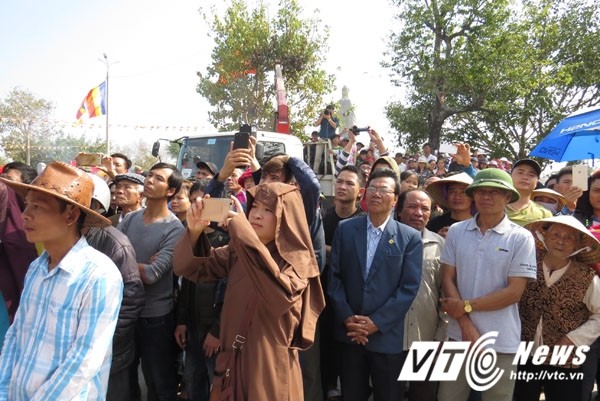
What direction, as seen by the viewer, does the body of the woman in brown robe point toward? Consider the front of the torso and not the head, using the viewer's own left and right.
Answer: facing the viewer and to the left of the viewer

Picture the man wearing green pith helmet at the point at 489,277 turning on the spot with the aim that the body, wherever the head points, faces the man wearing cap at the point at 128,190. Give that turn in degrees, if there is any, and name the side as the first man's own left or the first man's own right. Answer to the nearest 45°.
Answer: approximately 90° to the first man's own right

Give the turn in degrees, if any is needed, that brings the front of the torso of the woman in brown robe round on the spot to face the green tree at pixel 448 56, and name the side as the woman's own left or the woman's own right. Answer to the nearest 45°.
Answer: approximately 180°

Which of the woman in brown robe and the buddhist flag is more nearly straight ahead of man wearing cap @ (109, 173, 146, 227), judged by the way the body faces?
the woman in brown robe

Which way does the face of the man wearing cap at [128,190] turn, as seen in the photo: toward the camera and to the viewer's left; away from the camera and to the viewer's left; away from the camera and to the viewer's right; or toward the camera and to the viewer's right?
toward the camera and to the viewer's left

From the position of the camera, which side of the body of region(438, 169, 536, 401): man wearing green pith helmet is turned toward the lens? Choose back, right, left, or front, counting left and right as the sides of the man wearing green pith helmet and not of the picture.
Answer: front

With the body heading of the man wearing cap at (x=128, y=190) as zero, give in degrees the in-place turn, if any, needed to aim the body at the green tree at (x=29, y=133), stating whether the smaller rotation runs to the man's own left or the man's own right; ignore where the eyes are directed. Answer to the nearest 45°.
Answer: approximately 135° to the man's own right

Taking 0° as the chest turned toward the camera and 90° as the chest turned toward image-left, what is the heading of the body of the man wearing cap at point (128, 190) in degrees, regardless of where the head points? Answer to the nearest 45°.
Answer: approximately 45°

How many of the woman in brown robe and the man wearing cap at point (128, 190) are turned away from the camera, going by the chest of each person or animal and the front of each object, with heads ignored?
0

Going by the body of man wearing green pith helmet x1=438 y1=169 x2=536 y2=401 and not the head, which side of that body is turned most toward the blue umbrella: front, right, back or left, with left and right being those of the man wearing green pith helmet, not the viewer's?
back

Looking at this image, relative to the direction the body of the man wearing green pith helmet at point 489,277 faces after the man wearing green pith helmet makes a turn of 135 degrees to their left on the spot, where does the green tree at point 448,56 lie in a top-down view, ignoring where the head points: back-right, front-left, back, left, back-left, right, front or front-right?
front-left

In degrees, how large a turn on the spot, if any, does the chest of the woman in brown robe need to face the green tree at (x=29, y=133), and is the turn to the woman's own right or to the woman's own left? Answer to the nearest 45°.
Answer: approximately 90° to the woman's own right
